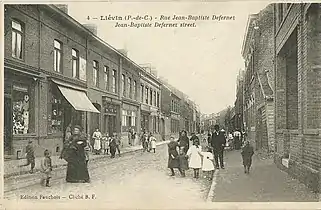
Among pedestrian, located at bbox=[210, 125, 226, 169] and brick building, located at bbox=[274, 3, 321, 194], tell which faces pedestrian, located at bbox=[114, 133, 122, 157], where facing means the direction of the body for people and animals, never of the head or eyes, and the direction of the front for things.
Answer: the brick building

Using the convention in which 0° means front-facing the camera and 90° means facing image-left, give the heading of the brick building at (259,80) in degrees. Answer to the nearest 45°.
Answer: approximately 90°

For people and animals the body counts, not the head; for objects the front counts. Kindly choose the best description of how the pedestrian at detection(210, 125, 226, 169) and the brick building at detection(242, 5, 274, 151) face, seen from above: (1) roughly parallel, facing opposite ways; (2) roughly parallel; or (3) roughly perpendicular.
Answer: roughly perpendicular

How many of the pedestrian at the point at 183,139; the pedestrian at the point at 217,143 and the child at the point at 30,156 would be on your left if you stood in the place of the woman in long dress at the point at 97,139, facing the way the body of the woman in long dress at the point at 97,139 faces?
2

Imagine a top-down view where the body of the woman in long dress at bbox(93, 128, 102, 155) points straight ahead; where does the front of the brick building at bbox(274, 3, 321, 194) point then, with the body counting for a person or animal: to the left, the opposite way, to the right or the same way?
to the right

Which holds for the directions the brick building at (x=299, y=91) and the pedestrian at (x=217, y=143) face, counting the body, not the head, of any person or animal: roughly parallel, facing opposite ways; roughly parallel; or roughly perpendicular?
roughly perpendicular

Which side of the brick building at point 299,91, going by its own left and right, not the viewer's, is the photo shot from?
left

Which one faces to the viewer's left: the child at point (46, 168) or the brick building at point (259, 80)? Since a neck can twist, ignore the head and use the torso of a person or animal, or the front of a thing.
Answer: the brick building

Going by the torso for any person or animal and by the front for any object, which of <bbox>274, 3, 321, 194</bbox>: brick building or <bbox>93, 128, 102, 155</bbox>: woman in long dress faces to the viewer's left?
the brick building

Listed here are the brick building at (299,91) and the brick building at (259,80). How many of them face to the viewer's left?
2

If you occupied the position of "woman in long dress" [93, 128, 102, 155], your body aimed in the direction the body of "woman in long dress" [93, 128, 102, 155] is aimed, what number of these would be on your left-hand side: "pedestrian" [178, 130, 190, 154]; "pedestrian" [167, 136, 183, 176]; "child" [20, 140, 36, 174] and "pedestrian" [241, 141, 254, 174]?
3

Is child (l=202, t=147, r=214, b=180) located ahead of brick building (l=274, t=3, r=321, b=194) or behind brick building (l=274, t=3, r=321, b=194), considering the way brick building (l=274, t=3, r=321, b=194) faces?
ahead

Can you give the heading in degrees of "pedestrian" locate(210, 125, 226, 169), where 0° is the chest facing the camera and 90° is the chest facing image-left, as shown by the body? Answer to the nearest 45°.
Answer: approximately 0°
